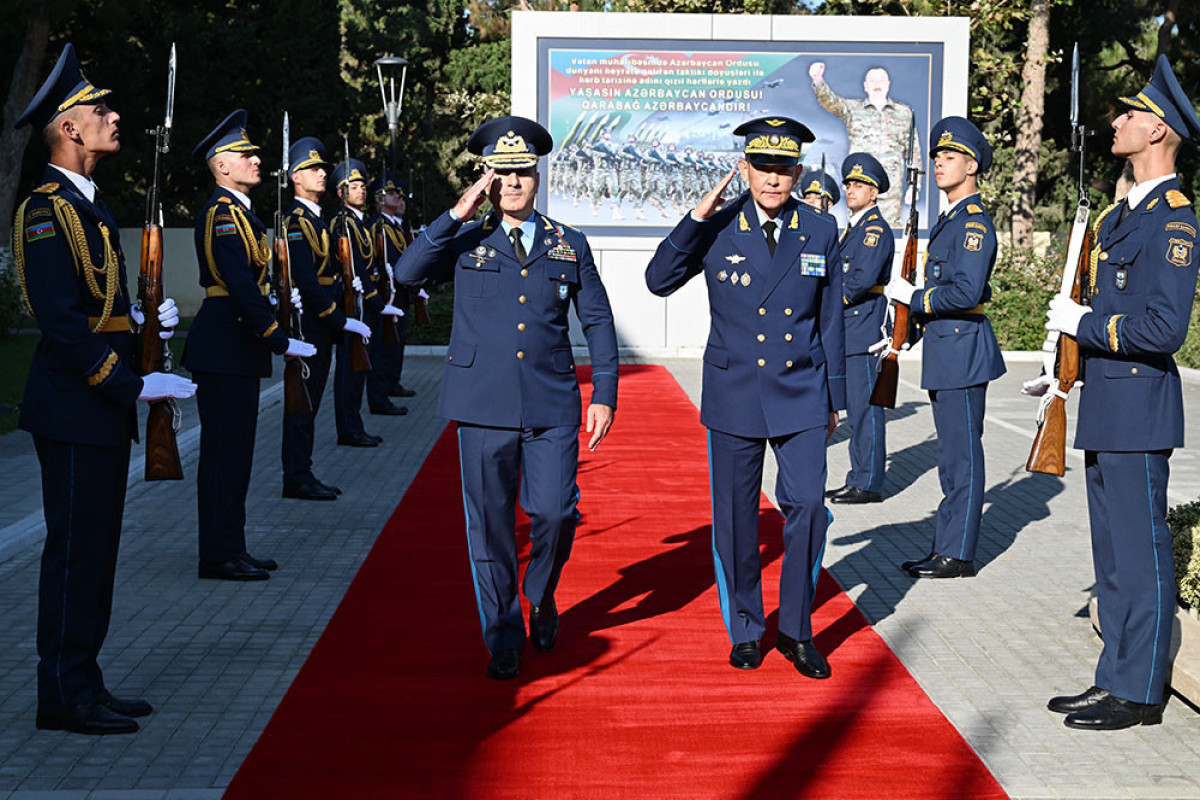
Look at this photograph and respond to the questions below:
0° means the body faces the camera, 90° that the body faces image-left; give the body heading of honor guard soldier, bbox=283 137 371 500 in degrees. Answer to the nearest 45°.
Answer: approximately 270°

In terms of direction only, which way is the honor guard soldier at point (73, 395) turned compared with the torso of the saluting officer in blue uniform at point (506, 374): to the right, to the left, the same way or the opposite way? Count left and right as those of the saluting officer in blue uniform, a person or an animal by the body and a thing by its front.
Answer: to the left

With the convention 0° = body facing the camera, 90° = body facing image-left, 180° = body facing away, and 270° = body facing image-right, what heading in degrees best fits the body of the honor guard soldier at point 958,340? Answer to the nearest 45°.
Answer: approximately 90°

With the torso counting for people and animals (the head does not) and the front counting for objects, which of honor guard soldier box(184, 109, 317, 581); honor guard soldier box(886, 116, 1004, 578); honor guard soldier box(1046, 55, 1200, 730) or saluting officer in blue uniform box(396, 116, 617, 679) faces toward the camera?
the saluting officer in blue uniform

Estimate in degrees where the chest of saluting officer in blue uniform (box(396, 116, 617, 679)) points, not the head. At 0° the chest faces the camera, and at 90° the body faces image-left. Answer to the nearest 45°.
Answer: approximately 0°

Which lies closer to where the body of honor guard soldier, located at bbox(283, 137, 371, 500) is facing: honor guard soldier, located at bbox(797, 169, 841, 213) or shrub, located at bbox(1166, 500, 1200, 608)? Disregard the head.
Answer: the honor guard soldier

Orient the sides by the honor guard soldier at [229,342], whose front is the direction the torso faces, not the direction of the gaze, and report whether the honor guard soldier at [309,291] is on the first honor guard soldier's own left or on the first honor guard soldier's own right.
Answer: on the first honor guard soldier's own left

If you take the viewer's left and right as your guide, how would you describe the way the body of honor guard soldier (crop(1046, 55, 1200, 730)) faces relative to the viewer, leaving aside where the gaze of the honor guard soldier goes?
facing to the left of the viewer

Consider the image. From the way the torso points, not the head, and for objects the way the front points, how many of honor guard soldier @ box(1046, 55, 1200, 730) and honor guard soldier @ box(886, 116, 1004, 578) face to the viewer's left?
2

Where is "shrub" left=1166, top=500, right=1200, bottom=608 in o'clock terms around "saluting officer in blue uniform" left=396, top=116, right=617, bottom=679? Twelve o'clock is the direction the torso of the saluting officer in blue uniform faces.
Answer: The shrub is roughly at 9 o'clock from the saluting officer in blue uniform.

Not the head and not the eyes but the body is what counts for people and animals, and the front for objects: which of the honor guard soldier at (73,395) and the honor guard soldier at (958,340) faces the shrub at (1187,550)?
the honor guard soldier at (73,395)

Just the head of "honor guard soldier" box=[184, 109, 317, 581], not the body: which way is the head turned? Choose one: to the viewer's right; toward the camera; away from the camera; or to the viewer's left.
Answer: to the viewer's right

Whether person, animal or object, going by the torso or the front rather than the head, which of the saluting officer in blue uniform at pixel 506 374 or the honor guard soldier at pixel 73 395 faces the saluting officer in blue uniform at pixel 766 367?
the honor guard soldier

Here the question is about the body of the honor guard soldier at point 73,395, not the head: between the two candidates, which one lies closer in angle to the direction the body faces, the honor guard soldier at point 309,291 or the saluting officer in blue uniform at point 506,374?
the saluting officer in blue uniform
